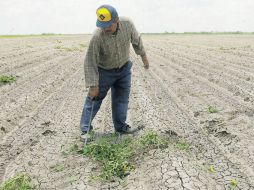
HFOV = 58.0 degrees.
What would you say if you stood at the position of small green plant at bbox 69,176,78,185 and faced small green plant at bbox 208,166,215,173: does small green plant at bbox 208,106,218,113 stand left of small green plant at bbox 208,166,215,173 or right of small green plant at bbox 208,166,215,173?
left

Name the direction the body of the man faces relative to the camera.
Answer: toward the camera

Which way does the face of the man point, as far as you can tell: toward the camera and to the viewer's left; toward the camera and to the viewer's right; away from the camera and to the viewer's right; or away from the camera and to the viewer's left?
toward the camera and to the viewer's left

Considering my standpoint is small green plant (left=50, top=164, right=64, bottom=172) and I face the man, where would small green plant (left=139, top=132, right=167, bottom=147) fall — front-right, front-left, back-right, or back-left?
front-right

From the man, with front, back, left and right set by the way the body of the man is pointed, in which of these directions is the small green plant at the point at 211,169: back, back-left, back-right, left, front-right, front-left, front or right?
front-left

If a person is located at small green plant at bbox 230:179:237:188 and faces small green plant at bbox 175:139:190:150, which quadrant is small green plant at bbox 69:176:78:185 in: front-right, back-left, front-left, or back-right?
front-left
